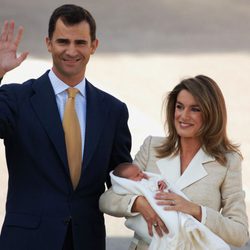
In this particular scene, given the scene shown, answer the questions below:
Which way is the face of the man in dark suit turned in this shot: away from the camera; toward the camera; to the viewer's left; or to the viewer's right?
toward the camera

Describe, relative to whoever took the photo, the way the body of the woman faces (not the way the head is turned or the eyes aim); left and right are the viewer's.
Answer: facing the viewer and to the left of the viewer

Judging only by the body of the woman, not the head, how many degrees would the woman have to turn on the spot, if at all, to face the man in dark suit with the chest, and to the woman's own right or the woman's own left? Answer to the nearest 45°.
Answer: approximately 45° to the woman's own right

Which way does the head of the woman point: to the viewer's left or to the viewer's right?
to the viewer's left
